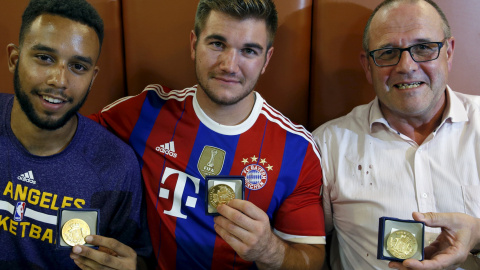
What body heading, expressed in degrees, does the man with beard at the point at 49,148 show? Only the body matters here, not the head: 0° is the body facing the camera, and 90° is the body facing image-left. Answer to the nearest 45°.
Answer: approximately 0°
